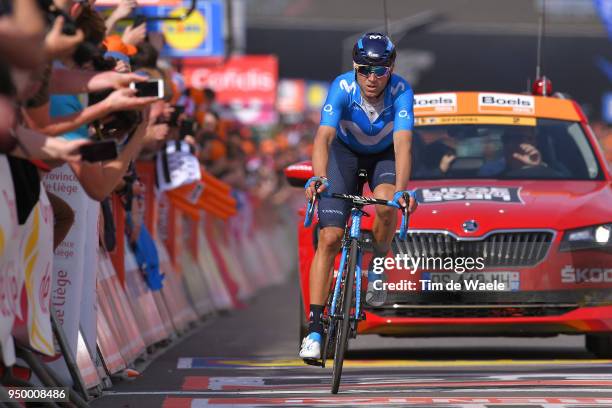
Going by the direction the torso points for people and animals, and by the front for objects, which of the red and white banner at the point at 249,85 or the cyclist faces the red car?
the red and white banner

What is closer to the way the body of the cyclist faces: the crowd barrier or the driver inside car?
the crowd barrier

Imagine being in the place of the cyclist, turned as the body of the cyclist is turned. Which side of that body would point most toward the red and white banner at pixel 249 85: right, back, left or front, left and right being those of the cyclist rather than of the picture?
back

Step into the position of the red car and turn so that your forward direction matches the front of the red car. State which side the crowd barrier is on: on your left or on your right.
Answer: on your right

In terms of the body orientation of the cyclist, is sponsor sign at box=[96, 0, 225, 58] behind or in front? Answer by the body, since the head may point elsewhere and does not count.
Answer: behind

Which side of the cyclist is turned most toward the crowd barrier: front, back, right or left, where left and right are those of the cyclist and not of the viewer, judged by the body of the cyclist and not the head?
right

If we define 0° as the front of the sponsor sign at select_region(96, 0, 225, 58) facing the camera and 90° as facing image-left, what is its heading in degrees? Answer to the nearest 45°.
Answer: approximately 0°

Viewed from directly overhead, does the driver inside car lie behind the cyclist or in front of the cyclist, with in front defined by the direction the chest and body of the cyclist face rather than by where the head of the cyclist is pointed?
behind
